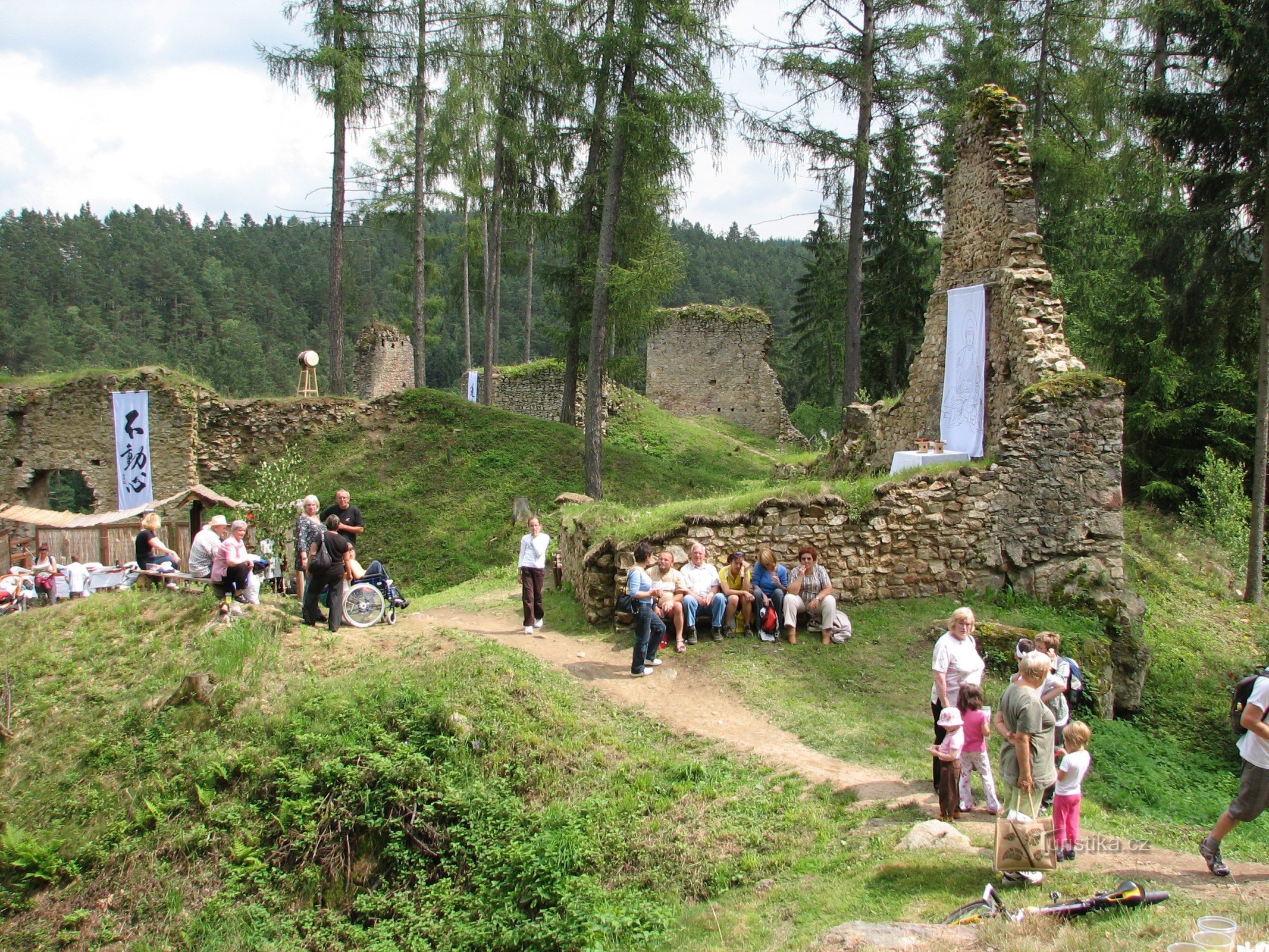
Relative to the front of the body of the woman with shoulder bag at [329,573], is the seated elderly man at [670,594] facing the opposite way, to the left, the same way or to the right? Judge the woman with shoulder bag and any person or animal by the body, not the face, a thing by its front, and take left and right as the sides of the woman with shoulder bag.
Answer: the opposite way

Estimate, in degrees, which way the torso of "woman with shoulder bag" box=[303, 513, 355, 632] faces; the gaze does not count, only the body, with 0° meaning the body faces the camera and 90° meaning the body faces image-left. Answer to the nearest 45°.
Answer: approximately 180°

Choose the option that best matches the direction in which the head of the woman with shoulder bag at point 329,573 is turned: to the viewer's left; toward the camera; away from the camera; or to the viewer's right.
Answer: away from the camera
